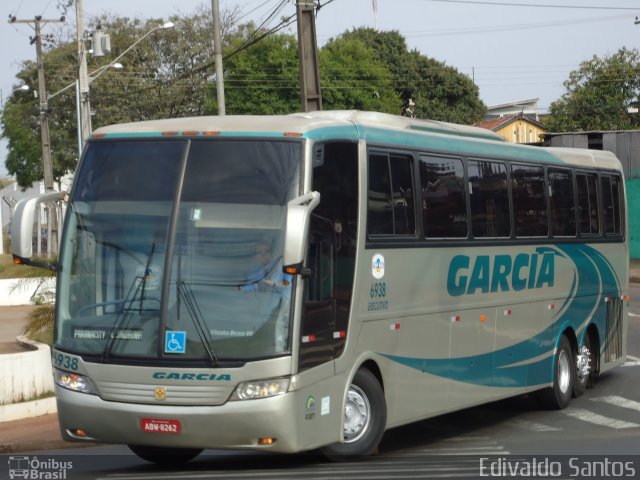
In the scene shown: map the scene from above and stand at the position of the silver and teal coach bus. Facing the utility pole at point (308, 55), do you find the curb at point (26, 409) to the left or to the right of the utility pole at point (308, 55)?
left

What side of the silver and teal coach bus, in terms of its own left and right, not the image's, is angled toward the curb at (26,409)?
right

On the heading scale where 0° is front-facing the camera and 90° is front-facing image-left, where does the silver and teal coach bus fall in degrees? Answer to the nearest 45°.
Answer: approximately 45°

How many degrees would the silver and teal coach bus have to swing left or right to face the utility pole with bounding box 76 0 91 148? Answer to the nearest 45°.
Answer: approximately 135° to its right

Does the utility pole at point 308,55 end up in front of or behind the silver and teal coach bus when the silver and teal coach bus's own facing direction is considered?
behind

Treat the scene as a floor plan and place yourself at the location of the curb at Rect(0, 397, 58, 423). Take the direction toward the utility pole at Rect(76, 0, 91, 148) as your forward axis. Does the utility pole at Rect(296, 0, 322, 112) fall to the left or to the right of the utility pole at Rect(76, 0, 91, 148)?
right

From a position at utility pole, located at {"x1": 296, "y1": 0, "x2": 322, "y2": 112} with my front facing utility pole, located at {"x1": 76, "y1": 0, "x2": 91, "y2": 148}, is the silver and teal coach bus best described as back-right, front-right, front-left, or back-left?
back-left
